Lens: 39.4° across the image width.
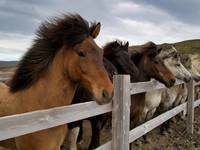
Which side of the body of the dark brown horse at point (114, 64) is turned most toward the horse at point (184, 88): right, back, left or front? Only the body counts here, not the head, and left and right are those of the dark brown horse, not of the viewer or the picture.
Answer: left

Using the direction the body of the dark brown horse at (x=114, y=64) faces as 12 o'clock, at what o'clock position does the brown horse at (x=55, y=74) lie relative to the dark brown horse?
The brown horse is roughly at 2 o'clock from the dark brown horse.

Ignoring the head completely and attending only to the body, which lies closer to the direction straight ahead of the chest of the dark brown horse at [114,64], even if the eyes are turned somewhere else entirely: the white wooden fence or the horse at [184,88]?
the white wooden fence

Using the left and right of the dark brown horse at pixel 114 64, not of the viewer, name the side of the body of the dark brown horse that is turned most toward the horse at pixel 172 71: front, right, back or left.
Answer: left

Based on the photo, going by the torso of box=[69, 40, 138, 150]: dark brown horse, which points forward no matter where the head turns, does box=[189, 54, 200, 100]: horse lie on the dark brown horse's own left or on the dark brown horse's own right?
on the dark brown horse's own left

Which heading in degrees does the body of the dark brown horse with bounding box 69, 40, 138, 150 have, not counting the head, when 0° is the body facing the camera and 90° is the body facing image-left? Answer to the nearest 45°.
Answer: approximately 315°
